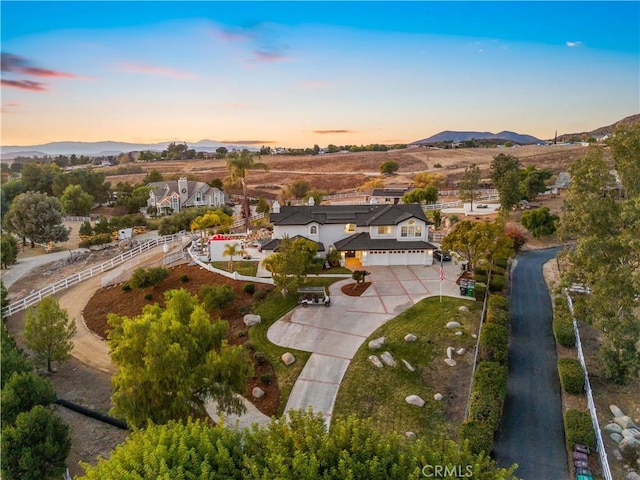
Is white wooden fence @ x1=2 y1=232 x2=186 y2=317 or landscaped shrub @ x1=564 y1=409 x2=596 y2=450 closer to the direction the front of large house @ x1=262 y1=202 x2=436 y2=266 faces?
the landscaped shrub

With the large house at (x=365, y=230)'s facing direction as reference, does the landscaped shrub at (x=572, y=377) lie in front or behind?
in front

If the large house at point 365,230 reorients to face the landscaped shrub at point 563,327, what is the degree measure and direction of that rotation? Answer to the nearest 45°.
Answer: approximately 45° to its left

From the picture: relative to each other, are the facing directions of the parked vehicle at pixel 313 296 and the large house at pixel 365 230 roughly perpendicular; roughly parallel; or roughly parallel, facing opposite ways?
roughly perpendicular

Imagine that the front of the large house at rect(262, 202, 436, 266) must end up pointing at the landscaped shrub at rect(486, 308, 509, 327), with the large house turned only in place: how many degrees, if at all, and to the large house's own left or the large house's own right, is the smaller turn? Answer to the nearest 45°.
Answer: approximately 45° to the large house's own left
